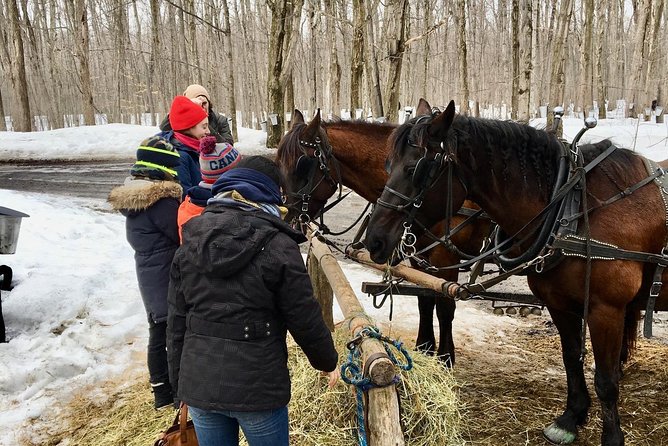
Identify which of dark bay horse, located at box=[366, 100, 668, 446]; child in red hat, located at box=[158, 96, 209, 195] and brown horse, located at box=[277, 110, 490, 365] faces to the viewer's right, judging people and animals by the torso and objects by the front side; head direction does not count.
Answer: the child in red hat

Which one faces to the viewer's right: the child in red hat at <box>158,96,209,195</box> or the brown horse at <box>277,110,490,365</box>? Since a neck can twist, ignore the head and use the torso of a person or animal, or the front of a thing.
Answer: the child in red hat

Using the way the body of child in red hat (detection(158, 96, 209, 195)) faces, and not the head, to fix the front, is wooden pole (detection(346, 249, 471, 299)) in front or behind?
in front

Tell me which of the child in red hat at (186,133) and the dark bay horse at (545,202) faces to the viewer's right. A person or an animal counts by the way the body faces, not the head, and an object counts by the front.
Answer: the child in red hat

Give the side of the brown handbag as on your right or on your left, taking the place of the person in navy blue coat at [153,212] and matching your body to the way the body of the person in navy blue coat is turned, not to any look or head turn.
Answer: on your right

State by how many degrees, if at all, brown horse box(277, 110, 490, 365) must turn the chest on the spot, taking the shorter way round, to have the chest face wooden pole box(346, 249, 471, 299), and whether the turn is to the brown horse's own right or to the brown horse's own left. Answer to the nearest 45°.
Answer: approximately 90° to the brown horse's own left

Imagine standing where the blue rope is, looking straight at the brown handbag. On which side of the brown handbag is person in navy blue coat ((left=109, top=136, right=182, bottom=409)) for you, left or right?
right

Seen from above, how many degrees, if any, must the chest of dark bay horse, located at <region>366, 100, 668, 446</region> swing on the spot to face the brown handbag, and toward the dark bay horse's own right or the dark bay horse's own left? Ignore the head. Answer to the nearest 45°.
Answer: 0° — it already faces it

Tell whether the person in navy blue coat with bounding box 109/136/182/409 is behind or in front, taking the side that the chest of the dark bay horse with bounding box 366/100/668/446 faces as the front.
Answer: in front

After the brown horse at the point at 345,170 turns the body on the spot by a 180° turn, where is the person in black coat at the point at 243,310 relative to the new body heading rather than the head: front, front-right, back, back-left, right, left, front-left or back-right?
back-right

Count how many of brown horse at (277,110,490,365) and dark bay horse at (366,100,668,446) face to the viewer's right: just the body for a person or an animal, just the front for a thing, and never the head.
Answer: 0

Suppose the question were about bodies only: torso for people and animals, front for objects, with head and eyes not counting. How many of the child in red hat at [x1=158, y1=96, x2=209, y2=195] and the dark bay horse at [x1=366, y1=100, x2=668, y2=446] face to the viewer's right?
1

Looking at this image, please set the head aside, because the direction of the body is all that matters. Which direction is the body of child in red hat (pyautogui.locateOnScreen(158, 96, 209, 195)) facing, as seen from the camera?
to the viewer's right

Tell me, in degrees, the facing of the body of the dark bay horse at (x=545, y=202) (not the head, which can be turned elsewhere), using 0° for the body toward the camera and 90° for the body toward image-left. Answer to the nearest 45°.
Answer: approximately 45°

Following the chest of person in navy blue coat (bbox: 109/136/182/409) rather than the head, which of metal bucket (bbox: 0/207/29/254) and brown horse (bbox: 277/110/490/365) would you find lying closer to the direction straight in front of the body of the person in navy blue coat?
the brown horse
